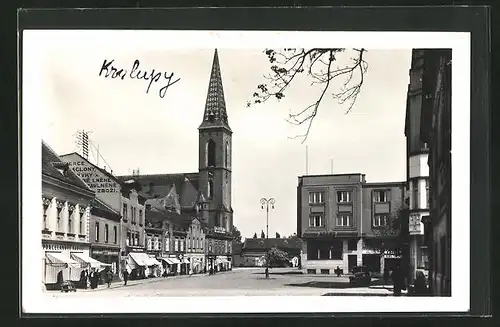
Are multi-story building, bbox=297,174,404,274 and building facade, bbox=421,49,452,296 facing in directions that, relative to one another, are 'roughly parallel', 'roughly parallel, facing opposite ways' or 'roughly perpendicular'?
roughly perpendicular

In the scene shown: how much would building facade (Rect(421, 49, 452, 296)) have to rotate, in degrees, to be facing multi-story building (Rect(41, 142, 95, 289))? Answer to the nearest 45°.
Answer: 0° — it already faces it

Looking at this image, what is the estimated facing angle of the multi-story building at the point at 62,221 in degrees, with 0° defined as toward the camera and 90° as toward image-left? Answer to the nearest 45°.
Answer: approximately 315°

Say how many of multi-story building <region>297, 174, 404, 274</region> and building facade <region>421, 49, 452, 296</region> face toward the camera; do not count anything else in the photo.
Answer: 1

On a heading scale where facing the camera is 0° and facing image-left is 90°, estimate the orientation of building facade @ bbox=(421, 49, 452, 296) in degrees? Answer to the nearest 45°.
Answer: approximately 90°
